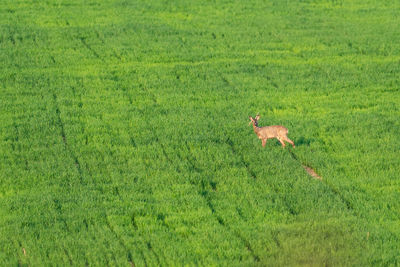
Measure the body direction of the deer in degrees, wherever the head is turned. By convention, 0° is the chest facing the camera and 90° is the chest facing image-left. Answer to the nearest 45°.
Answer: approximately 90°
